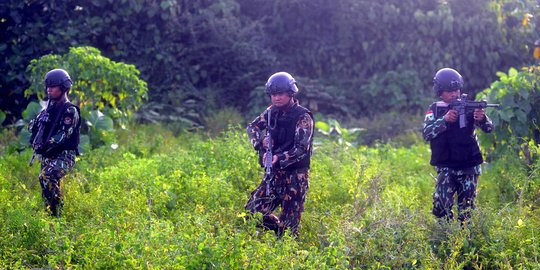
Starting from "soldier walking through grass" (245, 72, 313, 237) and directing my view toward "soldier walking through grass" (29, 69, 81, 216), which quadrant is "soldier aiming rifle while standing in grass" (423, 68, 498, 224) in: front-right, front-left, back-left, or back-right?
back-right

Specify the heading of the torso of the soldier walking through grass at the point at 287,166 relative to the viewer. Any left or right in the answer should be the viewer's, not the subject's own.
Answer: facing the viewer and to the left of the viewer

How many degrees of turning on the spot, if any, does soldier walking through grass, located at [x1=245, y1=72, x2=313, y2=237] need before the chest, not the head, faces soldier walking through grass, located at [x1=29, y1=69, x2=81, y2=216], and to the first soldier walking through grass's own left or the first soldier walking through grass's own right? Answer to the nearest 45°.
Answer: approximately 45° to the first soldier walking through grass's own right

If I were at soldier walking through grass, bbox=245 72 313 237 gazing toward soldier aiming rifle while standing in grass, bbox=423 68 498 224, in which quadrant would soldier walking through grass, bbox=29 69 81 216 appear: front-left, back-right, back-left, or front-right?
back-left

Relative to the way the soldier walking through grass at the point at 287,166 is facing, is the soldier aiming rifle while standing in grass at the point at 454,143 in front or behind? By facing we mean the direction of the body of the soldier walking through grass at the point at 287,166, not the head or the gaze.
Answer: behind
